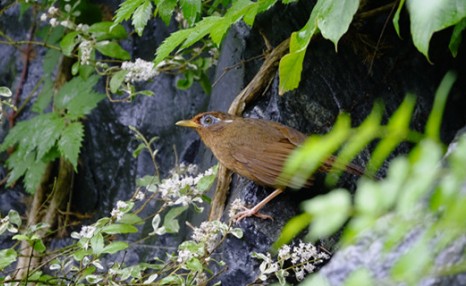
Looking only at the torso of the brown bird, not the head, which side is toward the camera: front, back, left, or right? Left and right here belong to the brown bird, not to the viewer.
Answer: left

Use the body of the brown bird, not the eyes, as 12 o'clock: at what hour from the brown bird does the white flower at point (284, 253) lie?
The white flower is roughly at 9 o'clock from the brown bird.

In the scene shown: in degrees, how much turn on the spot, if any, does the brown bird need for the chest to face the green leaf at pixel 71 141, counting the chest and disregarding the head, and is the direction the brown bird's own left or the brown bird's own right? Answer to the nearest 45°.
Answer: approximately 45° to the brown bird's own right

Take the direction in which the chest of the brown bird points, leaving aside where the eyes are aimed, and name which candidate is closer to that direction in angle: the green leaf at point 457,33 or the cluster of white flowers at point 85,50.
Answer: the cluster of white flowers

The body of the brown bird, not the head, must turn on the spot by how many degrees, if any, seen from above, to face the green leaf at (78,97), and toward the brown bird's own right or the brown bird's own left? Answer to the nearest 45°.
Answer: approximately 45° to the brown bird's own right

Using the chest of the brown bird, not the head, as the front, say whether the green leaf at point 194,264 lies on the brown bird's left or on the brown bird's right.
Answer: on the brown bird's left
